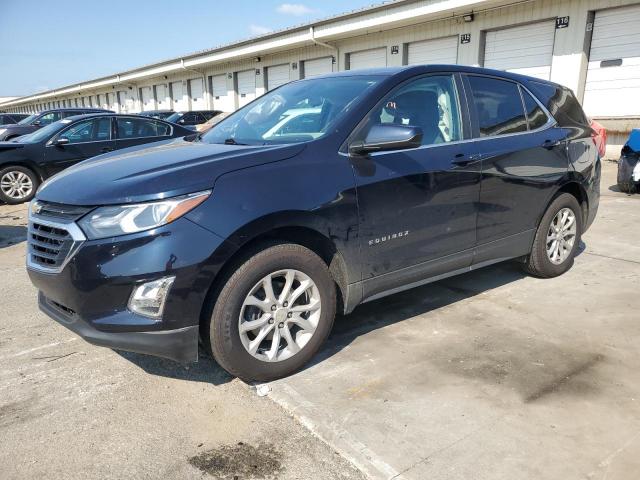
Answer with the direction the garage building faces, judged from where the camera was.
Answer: facing the viewer and to the left of the viewer

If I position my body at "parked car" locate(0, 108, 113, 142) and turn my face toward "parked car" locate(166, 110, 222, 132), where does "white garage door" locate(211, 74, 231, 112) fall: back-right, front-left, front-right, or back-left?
front-left

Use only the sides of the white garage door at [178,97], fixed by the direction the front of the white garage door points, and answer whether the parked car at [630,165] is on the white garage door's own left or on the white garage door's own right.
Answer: on the white garage door's own left

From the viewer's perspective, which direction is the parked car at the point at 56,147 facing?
to the viewer's left

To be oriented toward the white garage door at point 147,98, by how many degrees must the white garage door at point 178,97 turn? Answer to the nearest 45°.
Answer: approximately 135° to its right

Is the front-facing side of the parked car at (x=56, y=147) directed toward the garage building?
no

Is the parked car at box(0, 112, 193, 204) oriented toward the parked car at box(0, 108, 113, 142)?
no

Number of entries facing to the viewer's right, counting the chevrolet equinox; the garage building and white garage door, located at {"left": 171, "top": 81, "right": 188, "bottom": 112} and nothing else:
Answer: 0

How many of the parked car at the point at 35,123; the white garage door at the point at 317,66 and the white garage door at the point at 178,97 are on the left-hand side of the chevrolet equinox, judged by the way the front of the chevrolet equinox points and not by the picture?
0

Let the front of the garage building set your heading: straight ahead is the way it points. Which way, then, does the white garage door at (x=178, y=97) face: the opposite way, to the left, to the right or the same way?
the same way

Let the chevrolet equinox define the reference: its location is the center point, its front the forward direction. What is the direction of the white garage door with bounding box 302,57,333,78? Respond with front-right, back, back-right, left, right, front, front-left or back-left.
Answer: back-right

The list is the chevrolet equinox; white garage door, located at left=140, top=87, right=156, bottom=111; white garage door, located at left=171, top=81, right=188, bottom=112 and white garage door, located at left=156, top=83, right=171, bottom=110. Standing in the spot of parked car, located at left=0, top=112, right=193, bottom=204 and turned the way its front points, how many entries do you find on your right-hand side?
3

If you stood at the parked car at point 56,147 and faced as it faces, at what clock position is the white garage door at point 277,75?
The white garage door is roughly at 4 o'clock from the parked car.

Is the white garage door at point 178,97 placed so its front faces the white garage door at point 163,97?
no

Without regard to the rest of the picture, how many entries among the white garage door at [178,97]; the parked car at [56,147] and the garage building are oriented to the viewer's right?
0
